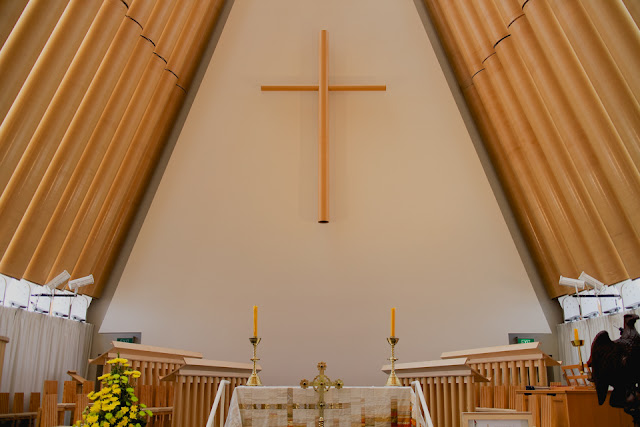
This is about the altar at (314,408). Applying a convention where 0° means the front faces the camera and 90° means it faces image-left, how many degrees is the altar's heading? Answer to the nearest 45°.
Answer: approximately 0°

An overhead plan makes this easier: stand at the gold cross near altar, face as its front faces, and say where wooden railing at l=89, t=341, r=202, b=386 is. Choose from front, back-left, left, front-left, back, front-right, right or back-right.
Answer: back-right

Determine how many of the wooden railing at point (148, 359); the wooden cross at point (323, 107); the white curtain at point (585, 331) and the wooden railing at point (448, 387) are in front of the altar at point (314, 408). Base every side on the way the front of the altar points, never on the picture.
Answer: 0

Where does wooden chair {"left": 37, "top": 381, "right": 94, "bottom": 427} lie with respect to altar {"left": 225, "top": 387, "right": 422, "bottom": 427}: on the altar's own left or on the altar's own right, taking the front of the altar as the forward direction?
on the altar's own right

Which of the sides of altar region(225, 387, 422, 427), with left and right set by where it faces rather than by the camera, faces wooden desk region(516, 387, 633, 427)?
left

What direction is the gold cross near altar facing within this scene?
toward the camera

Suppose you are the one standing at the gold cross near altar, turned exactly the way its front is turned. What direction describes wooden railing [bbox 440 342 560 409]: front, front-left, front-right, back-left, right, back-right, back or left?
back-left

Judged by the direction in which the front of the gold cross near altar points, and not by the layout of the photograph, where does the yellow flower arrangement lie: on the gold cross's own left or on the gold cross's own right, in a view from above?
on the gold cross's own right

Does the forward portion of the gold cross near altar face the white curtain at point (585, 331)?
no

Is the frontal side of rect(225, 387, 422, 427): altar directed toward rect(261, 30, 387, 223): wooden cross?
no

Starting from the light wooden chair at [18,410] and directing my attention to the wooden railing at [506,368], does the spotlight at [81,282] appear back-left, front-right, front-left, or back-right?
front-left

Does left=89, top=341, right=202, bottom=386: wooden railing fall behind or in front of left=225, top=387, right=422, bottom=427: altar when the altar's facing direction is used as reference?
behind

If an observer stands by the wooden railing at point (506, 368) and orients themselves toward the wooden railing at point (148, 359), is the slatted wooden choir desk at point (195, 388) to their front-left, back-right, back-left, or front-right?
front-left
